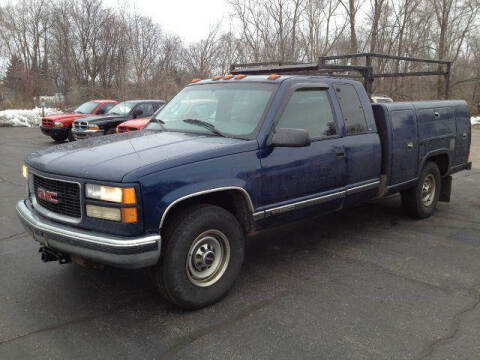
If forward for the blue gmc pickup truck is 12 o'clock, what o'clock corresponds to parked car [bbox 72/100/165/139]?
The parked car is roughly at 4 o'clock from the blue gmc pickup truck.

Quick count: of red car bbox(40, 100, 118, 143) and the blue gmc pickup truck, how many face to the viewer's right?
0

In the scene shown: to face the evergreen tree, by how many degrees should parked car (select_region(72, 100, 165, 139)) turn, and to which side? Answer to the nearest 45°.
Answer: approximately 135° to its right

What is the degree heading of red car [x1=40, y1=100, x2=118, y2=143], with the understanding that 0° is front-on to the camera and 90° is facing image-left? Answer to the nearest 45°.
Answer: approximately 45°

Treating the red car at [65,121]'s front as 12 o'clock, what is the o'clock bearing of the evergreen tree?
The evergreen tree is roughly at 4 o'clock from the red car.

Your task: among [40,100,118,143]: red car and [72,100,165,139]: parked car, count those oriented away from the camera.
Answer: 0

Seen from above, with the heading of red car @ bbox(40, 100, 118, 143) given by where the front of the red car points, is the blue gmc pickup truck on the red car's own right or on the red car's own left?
on the red car's own left
